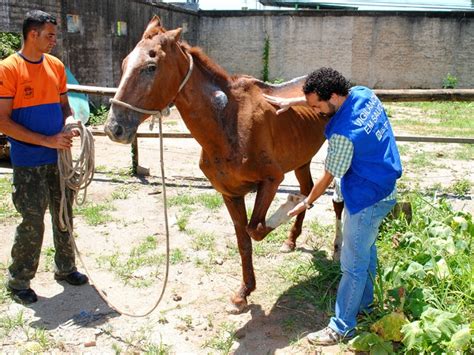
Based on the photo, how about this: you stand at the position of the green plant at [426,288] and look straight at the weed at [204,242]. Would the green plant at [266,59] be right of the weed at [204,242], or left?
right

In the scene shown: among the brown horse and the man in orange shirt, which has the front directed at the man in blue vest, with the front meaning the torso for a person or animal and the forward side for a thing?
the man in orange shirt

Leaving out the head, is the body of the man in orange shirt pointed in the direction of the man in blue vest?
yes

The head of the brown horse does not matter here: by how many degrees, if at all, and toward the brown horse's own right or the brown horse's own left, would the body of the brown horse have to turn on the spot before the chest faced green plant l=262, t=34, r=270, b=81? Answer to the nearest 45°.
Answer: approximately 135° to the brown horse's own right

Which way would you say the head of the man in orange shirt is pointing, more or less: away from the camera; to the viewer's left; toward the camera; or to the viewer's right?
to the viewer's right

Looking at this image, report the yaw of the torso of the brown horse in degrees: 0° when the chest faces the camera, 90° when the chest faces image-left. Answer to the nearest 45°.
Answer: approximately 45°

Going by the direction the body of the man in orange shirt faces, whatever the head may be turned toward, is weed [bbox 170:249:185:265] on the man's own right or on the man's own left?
on the man's own left

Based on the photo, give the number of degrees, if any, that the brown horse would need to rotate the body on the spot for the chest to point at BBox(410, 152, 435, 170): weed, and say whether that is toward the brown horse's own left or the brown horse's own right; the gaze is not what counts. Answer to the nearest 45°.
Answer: approximately 180°

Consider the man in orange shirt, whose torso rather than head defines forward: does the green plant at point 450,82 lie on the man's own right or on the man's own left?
on the man's own left

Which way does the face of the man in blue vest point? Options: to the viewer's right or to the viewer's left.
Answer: to the viewer's left
